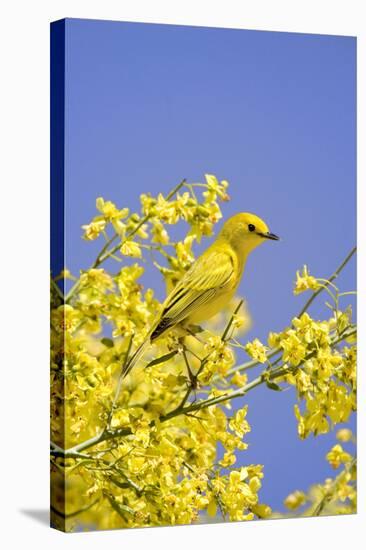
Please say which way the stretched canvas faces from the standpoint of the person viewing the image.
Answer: facing the viewer and to the right of the viewer
